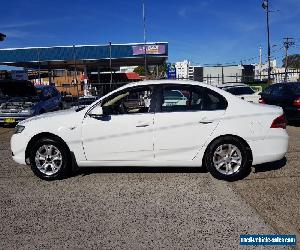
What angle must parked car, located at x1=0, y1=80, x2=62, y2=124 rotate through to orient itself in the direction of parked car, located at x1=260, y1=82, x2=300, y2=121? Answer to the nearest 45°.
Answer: approximately 90° to its left

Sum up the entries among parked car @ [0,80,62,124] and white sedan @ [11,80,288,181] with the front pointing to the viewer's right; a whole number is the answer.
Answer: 0

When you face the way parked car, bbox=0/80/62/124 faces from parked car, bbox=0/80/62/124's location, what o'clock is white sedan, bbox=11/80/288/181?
The white sedan is roughly at 10 o'clock from the parked car.

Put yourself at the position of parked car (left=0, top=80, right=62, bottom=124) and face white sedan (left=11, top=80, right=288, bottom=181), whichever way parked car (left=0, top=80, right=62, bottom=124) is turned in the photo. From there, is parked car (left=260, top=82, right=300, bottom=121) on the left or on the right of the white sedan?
left

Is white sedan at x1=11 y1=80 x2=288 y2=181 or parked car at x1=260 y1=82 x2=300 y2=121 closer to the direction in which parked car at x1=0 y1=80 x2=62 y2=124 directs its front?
the white sedan

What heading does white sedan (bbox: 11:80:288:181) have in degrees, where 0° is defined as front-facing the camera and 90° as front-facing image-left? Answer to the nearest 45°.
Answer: approximately 90°

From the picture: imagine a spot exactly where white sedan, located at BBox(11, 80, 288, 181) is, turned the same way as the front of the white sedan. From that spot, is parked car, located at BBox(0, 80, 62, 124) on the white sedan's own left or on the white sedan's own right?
on the white sedan's own right

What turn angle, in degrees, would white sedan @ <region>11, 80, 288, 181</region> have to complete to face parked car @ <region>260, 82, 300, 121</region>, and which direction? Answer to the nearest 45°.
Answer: approximately 135° to its right
